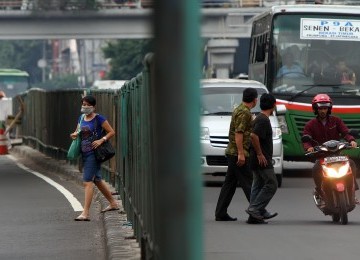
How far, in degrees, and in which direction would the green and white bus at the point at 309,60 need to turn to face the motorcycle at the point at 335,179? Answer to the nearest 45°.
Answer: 0° — it already faces it

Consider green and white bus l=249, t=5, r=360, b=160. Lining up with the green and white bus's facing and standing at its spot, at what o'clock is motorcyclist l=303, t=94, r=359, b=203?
The motorcyclist is roughly at 12 o'clock from the green and white bus.

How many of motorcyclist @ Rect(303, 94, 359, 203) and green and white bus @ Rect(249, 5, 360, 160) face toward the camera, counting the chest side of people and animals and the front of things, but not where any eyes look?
2

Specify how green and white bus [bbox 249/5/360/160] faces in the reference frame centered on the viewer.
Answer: facing the viewer

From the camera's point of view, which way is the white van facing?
toward the camera

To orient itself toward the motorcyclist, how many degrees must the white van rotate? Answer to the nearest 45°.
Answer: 0° — it already faces them

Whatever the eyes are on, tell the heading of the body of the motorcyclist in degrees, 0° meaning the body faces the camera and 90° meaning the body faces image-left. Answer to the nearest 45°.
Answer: approximately 0°

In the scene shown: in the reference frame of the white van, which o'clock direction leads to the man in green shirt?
The man in green shirt is roughly at 12 o'clock from the white van.

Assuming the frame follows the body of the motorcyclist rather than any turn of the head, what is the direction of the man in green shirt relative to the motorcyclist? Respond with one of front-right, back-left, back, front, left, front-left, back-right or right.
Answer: right

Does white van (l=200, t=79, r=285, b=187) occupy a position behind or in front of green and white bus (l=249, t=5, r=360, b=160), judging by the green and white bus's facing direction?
in front

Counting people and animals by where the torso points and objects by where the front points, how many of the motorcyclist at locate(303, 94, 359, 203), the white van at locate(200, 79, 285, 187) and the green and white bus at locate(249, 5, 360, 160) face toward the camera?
3
